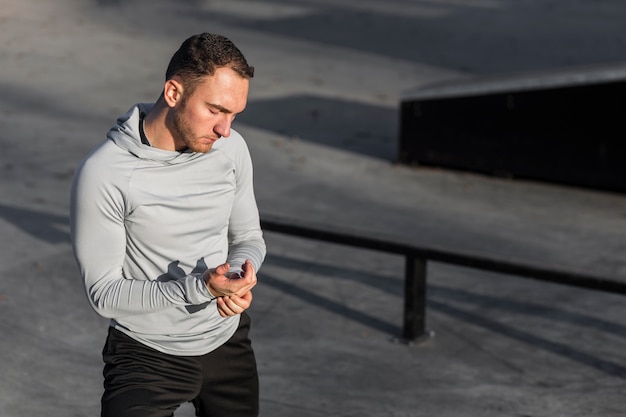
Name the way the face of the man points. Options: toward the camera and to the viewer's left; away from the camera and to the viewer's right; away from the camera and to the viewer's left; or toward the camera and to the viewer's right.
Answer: toward the camera and to the viewer's right

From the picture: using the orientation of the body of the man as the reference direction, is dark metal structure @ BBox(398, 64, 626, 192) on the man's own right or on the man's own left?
on the man's own left

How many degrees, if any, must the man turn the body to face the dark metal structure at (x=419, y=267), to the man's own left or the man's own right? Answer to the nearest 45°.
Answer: approximately 90° to the man's own left

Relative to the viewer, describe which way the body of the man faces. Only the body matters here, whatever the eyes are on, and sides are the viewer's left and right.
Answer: facing the viewer and to the right of the viewer
